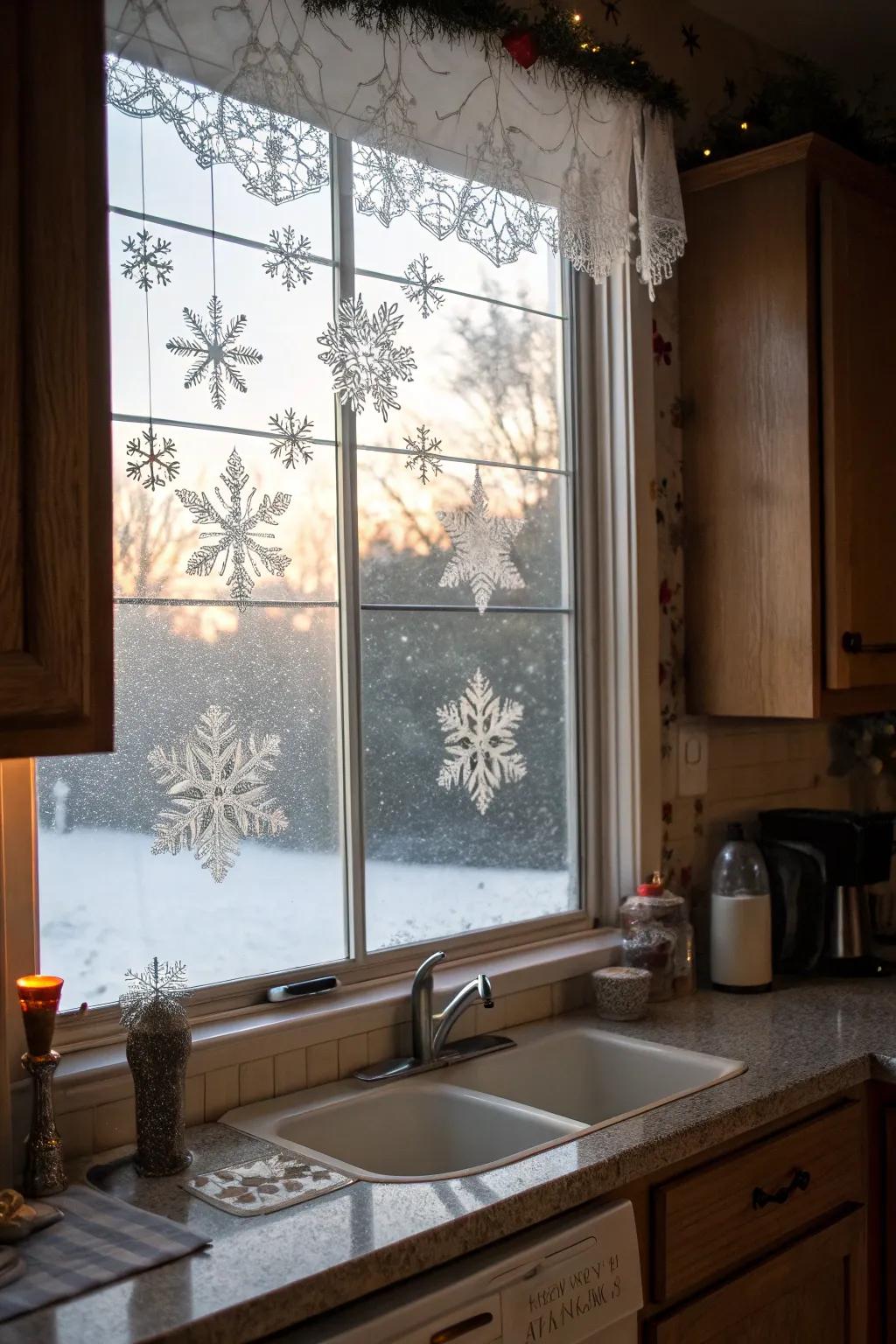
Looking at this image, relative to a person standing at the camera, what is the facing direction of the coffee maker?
facing the viewer and to the right of the viewer

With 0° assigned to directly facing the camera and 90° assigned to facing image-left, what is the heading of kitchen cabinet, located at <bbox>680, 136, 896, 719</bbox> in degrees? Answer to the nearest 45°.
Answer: approximately 315°

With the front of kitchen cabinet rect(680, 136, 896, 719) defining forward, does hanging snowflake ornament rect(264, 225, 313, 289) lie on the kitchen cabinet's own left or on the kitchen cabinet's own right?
on the kitchen cabinet's own right

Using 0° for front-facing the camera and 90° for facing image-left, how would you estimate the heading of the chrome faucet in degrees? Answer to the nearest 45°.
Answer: approximately 315°

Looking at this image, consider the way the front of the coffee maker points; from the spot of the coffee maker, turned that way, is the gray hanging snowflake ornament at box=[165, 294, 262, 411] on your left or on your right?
on your right

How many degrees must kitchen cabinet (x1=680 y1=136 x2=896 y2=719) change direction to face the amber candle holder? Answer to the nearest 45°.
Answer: approximately 90° to its right

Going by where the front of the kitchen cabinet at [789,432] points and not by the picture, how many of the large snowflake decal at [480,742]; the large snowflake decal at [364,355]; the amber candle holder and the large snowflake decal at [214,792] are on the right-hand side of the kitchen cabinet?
4

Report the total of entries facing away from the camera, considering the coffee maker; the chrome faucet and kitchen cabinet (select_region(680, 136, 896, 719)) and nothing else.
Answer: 0

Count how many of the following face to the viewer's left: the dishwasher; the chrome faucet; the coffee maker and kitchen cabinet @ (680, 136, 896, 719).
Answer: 0

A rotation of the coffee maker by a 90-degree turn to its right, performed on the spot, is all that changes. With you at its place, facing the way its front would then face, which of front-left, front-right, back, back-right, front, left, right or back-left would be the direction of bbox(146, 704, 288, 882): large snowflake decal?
front
